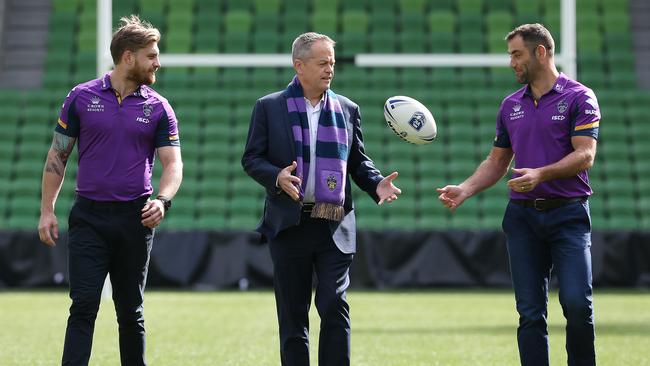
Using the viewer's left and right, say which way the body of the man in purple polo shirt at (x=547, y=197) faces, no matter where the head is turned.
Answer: facing the viewer and to the left of the viewer

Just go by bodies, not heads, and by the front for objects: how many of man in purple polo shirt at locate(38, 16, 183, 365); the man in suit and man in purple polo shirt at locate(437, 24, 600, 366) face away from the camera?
0

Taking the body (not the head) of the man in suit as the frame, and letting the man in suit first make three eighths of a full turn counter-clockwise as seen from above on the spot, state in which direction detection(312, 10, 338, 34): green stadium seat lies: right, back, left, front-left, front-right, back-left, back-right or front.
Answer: front

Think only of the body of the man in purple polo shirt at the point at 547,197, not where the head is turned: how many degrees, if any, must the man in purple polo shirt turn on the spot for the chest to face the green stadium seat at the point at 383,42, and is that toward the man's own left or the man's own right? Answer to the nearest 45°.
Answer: approximately 135° to the man's own right

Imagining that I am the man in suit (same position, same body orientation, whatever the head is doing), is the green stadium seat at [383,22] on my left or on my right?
on my left

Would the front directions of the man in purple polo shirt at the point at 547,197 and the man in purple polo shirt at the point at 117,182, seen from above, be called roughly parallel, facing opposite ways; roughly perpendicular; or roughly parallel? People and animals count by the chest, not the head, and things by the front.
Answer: roughly perpendicular

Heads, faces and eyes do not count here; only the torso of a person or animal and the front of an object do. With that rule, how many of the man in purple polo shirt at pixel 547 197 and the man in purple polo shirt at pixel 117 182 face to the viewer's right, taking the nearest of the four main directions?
0

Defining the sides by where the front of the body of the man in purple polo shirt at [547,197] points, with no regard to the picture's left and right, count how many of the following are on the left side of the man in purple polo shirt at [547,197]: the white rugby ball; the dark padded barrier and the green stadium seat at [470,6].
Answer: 0

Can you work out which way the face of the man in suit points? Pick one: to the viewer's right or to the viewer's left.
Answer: to the viewer's right

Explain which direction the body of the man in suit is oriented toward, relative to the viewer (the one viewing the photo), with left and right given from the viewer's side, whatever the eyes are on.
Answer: facing the viewer and to the right of the viewer

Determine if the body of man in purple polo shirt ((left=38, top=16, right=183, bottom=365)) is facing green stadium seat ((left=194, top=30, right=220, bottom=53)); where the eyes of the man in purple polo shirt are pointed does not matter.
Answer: no

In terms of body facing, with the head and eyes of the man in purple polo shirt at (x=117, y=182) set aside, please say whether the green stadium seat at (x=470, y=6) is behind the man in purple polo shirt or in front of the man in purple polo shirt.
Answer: behind

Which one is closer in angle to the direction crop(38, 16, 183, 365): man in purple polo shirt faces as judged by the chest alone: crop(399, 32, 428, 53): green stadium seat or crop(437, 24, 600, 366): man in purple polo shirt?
the man in purple polo shirt

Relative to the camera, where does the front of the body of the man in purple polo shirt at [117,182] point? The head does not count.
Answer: toward the camera

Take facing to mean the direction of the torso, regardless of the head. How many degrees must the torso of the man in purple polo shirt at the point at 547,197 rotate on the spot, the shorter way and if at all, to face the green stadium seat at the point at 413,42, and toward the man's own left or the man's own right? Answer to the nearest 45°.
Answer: approximately 135° to the man's own right

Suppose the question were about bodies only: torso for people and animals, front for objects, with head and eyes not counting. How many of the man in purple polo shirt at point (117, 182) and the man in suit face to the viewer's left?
0

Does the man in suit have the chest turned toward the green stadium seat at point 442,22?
no

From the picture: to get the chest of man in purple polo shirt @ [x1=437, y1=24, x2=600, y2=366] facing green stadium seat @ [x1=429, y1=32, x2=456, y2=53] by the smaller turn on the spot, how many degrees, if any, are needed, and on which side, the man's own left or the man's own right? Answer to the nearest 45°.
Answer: approximately 135° to the man's own right
